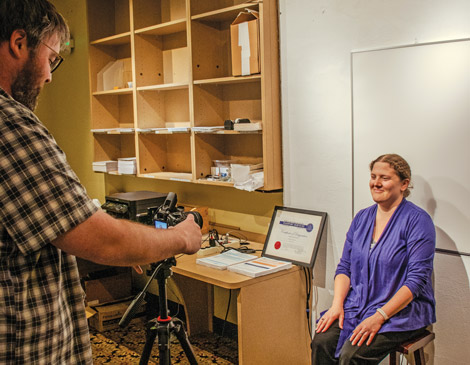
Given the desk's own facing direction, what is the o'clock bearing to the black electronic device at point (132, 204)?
The black electronic device is roughly at 3 o'clock from the desk.

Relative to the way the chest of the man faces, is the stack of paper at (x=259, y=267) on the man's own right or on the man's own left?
on the man's own left

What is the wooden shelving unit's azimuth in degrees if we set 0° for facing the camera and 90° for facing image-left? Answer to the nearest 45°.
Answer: approximately 45°

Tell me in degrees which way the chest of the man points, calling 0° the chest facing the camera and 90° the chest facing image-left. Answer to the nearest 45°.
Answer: approximately 270°

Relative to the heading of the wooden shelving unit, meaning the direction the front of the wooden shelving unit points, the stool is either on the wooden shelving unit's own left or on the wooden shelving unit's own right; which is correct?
on the wooden shelving unit's own left

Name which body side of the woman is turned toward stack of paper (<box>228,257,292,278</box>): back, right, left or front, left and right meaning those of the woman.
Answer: right

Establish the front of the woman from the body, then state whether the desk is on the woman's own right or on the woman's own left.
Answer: on the woman's own right

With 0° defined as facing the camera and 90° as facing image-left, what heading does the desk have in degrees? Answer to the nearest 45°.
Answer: approximately 45°

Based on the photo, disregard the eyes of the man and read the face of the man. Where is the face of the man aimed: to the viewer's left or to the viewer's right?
to the viewer's right

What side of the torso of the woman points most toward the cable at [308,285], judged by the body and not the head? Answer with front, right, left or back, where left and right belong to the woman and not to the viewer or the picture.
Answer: right

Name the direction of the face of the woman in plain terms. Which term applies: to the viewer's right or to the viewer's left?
to the viewer's left
